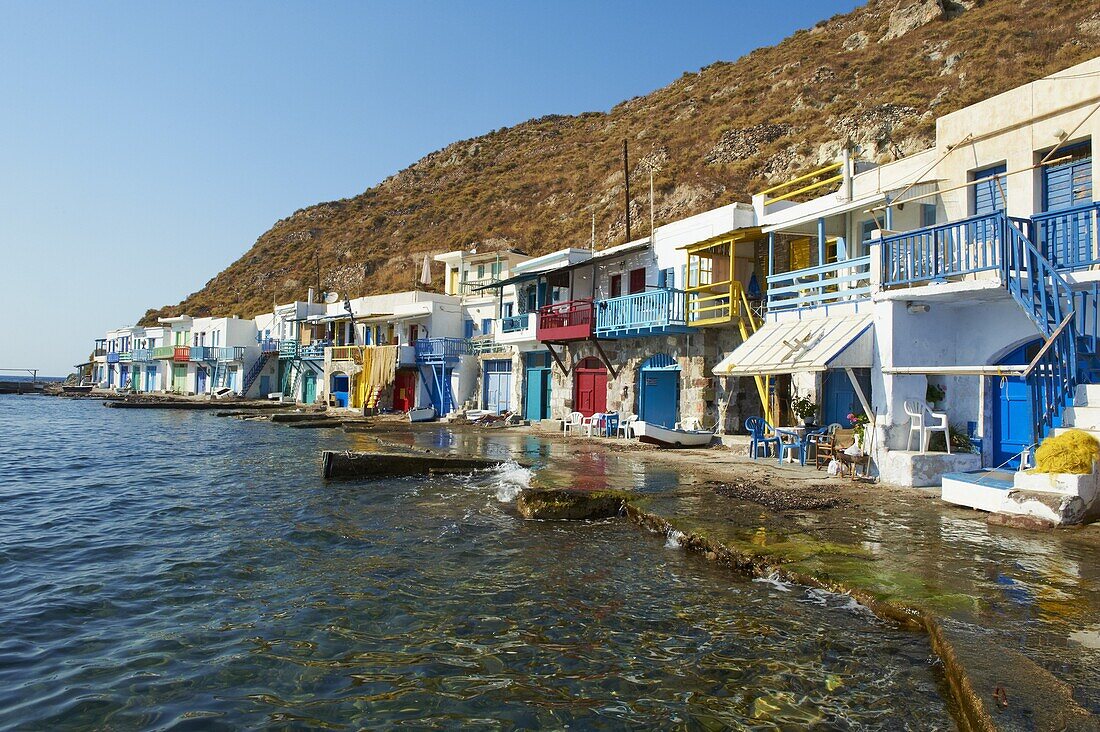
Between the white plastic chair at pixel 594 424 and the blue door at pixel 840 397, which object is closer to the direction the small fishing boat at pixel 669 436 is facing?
the white plastic chair

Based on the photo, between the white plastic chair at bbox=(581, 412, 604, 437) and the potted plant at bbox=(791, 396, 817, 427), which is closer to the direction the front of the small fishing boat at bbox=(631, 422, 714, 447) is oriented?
the white plastic chair

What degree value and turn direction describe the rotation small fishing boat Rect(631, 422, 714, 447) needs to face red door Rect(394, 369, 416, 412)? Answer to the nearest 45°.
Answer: approximately 45° to its right

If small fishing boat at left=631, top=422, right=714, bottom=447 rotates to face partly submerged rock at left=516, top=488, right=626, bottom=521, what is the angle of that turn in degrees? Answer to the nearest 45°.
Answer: approximately 90° to its left

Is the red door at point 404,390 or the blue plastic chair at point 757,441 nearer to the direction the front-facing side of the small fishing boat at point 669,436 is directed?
the red door

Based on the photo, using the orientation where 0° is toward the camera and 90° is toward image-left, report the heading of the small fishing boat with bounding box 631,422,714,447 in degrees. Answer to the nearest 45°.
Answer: approximately 90°

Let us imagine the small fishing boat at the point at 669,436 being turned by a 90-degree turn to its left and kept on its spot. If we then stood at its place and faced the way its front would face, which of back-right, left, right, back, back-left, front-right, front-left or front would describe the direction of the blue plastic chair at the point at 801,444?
front-left

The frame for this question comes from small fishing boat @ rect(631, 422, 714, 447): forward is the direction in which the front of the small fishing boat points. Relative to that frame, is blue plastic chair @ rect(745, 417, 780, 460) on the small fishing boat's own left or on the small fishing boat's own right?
on the small fishing boat's own left

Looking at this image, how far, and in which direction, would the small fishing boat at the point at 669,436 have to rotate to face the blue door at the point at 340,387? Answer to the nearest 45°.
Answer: approximately 45° to its right

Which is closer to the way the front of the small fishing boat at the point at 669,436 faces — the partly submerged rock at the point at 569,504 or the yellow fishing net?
the partly submerged rock

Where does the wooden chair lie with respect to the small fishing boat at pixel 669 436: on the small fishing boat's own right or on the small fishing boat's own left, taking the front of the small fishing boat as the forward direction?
on the small fishing boat's own left

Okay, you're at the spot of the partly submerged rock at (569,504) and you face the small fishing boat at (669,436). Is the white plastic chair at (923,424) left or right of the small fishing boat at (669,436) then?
right

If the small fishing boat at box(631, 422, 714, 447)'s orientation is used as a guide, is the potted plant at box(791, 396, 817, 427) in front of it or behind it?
behind
